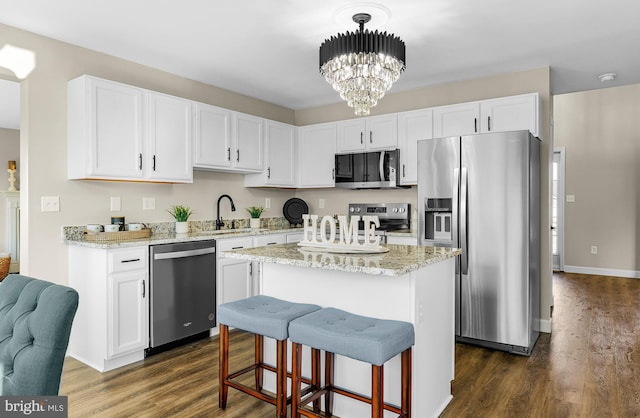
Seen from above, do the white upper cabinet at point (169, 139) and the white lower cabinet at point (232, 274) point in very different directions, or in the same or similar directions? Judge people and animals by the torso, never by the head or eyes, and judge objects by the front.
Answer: same or similar directions

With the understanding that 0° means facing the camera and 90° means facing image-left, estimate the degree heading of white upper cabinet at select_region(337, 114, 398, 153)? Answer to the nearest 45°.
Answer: approximately 45°

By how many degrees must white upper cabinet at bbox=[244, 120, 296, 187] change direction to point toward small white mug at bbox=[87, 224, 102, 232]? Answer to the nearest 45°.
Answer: approximately 90° to its right

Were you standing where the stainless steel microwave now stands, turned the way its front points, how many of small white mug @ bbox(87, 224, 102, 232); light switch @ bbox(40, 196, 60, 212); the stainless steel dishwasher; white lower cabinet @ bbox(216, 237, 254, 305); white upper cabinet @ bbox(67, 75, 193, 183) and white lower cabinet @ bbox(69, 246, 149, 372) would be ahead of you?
6

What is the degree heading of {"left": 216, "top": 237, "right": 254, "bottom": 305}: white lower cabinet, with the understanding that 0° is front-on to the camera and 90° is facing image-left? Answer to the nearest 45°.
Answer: approximately 315°

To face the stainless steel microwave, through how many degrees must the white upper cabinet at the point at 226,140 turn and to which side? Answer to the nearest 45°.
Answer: approximately 45° to its left

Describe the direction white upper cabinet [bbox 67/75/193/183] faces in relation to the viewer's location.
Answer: facing the viewer and to the right of the viewer

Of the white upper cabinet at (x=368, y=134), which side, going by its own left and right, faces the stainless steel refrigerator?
left

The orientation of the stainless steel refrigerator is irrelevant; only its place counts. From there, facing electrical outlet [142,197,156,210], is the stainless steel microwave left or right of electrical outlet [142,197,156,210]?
right

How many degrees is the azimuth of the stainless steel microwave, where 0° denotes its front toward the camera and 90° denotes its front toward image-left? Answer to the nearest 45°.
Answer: approximately 45°

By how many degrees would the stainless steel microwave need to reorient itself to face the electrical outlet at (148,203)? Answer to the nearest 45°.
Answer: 0° — it already faces it
